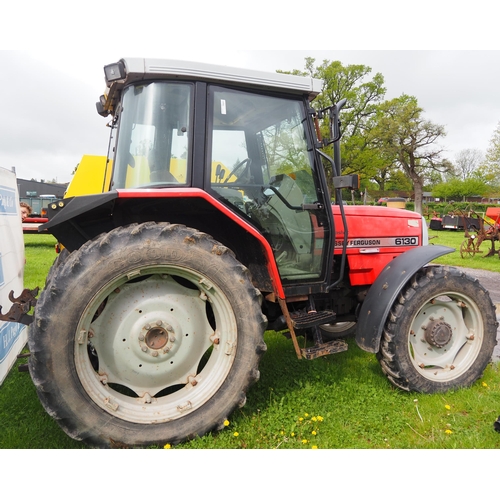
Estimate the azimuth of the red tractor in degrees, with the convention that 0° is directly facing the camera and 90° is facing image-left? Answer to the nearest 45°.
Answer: approximately 270°
